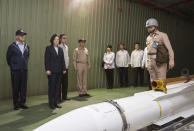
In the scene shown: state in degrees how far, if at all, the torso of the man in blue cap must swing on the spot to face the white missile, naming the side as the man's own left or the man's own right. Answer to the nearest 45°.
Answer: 0° — they already face it

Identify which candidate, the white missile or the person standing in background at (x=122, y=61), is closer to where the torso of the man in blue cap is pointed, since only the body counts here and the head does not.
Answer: the white missile

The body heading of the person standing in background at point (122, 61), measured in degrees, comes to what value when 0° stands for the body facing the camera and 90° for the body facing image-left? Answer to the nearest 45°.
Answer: approximately 0°

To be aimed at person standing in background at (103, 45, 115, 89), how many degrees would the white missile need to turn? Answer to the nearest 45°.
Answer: approximately 135° to its right

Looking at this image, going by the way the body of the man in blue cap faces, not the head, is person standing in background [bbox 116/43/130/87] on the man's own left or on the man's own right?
on the man's own left

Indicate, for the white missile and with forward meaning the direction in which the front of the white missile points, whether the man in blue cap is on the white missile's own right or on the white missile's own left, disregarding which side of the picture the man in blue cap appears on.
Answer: on the white missile's own right

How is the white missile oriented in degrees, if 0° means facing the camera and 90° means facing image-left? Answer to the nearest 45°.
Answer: approximately 45°

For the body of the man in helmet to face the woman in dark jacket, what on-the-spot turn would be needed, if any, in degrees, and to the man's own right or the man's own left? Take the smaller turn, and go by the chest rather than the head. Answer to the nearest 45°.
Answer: approximately 45° to the man's own right

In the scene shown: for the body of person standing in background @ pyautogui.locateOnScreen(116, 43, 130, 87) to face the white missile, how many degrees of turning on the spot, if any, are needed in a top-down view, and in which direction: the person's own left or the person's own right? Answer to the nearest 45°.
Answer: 0° — they already face it
